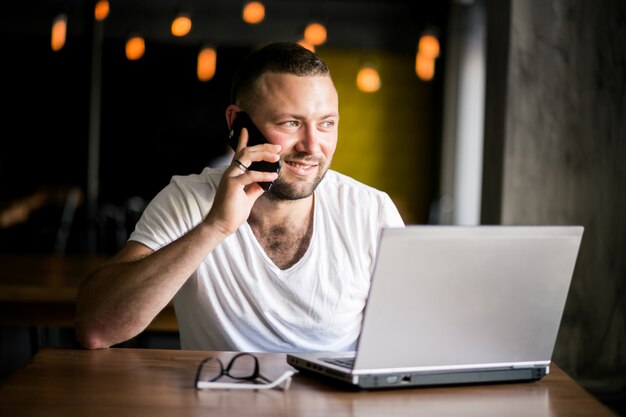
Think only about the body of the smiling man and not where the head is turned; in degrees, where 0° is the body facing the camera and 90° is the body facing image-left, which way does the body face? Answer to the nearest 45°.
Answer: approximately 0°

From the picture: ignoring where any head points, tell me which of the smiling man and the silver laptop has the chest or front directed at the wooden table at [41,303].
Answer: the silver laptop

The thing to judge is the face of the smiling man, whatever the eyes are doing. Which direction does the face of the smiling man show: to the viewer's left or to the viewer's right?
to the viewer's right

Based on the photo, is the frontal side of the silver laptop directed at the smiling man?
yes

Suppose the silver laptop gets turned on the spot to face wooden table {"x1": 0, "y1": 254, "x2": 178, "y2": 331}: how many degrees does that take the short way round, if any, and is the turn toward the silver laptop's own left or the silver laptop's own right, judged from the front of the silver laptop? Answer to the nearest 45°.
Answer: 0° — it already faces it

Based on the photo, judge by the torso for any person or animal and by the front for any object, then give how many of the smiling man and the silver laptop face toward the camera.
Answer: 1

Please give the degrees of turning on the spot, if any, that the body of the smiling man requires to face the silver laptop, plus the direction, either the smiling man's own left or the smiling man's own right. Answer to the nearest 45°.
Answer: approximately 45° to the smiling man's own left

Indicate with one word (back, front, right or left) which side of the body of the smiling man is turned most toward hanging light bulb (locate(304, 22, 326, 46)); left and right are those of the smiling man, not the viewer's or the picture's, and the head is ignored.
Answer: back

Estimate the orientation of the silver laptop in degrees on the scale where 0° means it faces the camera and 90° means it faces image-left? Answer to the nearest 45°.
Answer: approximately 135°
